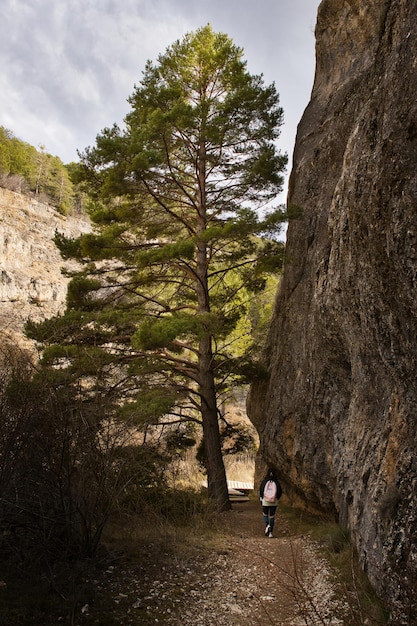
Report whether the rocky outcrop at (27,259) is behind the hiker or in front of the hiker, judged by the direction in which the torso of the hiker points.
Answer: in front

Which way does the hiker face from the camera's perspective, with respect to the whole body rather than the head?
away from the camera

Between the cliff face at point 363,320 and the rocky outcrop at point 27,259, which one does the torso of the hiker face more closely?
the rocky outcrop
